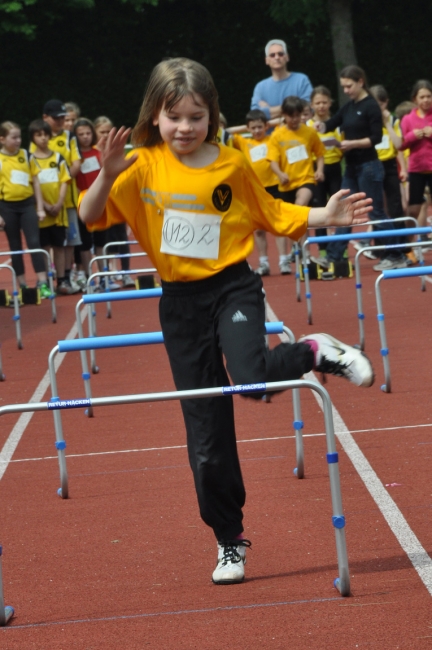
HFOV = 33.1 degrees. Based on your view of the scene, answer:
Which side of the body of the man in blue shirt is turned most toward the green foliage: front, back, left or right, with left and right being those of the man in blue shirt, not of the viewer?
back

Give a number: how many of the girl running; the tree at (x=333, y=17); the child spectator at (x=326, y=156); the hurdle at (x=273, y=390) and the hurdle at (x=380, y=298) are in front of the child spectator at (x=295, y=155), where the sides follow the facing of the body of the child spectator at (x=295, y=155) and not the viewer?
3

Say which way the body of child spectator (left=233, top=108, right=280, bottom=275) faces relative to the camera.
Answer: toward the camera

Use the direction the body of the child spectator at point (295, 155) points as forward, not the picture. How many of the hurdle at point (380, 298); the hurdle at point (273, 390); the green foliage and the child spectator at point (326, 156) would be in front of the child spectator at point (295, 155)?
2

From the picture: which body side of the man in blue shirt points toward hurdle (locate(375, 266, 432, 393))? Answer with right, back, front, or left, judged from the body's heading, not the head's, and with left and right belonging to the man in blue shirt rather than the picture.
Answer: front

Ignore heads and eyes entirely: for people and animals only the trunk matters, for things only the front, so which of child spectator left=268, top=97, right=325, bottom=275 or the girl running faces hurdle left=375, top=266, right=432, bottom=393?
the child spectator

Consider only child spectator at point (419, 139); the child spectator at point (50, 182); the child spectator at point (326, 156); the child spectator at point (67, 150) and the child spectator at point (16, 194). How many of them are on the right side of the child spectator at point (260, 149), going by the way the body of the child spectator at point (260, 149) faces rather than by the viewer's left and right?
3

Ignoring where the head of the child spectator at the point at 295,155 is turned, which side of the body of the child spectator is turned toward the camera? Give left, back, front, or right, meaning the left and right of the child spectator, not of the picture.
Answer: front

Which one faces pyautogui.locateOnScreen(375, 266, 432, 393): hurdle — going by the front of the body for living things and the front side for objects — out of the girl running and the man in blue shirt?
the man in blue shirt

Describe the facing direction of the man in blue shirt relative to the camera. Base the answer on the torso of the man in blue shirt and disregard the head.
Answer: toward the camera

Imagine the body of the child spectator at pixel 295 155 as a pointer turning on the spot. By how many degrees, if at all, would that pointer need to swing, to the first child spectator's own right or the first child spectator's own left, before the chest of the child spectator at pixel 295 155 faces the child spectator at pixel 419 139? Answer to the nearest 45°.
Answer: approximately 90° to the first child spectator's own left

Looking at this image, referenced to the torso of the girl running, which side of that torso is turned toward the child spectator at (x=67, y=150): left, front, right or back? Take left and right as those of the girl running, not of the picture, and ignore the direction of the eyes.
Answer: back

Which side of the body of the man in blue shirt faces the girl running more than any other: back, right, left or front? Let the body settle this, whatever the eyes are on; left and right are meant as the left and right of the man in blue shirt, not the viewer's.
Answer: front
